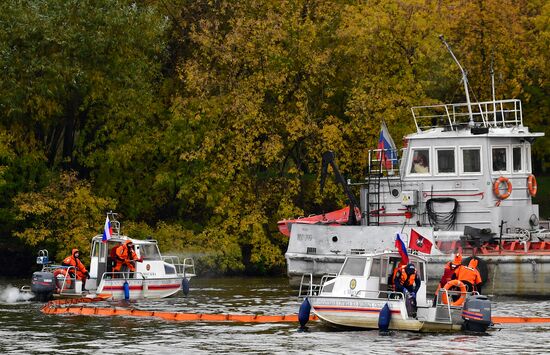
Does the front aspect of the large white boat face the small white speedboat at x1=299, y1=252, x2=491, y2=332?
no

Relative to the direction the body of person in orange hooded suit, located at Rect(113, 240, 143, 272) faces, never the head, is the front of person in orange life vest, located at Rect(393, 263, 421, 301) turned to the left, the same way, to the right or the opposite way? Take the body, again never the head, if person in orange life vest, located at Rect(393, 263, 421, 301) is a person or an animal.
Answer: the same way

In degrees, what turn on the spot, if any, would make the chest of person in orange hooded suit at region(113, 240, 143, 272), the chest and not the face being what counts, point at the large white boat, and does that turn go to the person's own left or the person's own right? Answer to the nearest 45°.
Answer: approximately 45° to the person's own left

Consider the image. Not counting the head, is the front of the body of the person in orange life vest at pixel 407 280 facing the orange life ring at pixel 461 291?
no

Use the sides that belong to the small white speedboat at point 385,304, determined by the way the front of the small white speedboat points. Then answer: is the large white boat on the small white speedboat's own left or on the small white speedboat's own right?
on the small white speedboat's own right

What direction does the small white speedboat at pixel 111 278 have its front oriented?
to the viewer's right

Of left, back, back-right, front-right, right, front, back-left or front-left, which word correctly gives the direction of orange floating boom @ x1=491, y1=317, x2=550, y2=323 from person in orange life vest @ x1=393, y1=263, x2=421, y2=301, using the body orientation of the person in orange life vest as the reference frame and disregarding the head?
left

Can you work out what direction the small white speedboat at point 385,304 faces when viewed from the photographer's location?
facing to the left of the viewer

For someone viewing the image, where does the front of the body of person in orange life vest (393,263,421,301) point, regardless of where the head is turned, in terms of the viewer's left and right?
facing the viewer and to the right of the viewer

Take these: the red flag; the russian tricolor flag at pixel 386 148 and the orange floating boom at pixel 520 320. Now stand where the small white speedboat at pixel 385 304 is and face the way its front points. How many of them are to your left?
0

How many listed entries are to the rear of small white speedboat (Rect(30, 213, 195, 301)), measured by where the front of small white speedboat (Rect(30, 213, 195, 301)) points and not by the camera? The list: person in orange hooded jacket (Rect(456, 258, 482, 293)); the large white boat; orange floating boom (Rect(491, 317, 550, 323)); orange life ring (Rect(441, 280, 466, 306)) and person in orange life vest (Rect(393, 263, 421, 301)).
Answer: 0
